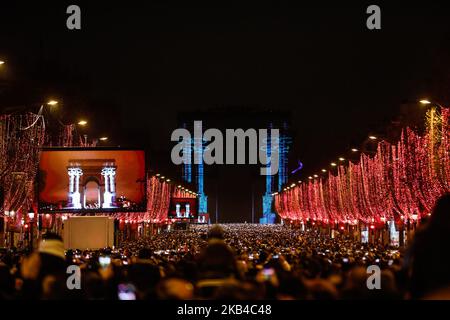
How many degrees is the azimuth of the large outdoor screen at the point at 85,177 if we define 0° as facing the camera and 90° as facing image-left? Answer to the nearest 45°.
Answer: approximately 0°

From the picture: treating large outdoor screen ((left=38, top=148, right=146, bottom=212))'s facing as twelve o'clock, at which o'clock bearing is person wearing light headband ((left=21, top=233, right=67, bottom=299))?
The person wearing light headband is roughly at 12 o'clock from the large outdoor screen.
